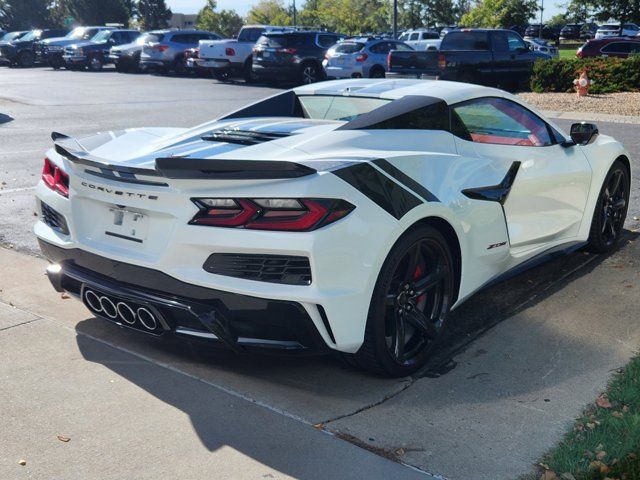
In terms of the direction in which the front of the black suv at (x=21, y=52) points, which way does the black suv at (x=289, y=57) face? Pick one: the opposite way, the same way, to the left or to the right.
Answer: the opposite way

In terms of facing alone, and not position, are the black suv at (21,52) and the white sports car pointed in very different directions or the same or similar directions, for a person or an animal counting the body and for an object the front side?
very different directions

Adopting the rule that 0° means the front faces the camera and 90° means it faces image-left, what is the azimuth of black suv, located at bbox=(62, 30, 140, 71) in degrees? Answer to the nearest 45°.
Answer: approximately 45°

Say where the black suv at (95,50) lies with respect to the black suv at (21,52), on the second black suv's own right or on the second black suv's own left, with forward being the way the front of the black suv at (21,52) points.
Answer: on the second black suv's own left

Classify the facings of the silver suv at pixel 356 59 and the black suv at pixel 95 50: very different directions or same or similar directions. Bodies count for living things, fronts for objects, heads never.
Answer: very different directions

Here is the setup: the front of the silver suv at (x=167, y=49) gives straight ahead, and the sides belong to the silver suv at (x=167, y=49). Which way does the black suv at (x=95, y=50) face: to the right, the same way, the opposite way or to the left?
the opposite way

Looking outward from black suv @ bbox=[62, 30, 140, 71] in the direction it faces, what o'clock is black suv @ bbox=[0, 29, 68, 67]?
black suv @ bbox=[0, 29, 68, 67] is roughly at 3 o'clock from black suv @ bbox=[62, 30, 140, 71].

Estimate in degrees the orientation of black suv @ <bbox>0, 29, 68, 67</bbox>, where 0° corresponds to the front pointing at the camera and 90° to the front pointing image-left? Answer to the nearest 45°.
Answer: approximately 45°

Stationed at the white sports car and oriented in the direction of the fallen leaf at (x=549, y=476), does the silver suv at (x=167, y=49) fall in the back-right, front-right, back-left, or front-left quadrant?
back-left

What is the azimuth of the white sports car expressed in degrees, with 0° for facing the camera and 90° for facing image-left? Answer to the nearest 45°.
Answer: approximately 225°

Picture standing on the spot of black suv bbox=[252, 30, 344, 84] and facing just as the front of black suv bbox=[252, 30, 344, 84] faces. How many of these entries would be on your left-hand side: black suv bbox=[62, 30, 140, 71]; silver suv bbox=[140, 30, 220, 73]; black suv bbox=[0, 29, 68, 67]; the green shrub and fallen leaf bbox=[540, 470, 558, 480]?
3

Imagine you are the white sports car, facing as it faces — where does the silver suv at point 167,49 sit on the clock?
The silver suv is roughly at 10 o'clock from the white sports car.

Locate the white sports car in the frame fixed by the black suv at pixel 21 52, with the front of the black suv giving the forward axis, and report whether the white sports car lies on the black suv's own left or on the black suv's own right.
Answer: on the black suv's own left

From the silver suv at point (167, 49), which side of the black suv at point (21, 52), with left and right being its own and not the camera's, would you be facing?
left

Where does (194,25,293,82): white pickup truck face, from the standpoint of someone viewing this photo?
facing away from the viewer and to the right of the viewer

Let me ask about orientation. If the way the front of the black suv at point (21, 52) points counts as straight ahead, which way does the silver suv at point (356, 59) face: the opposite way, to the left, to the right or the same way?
the opposite way
